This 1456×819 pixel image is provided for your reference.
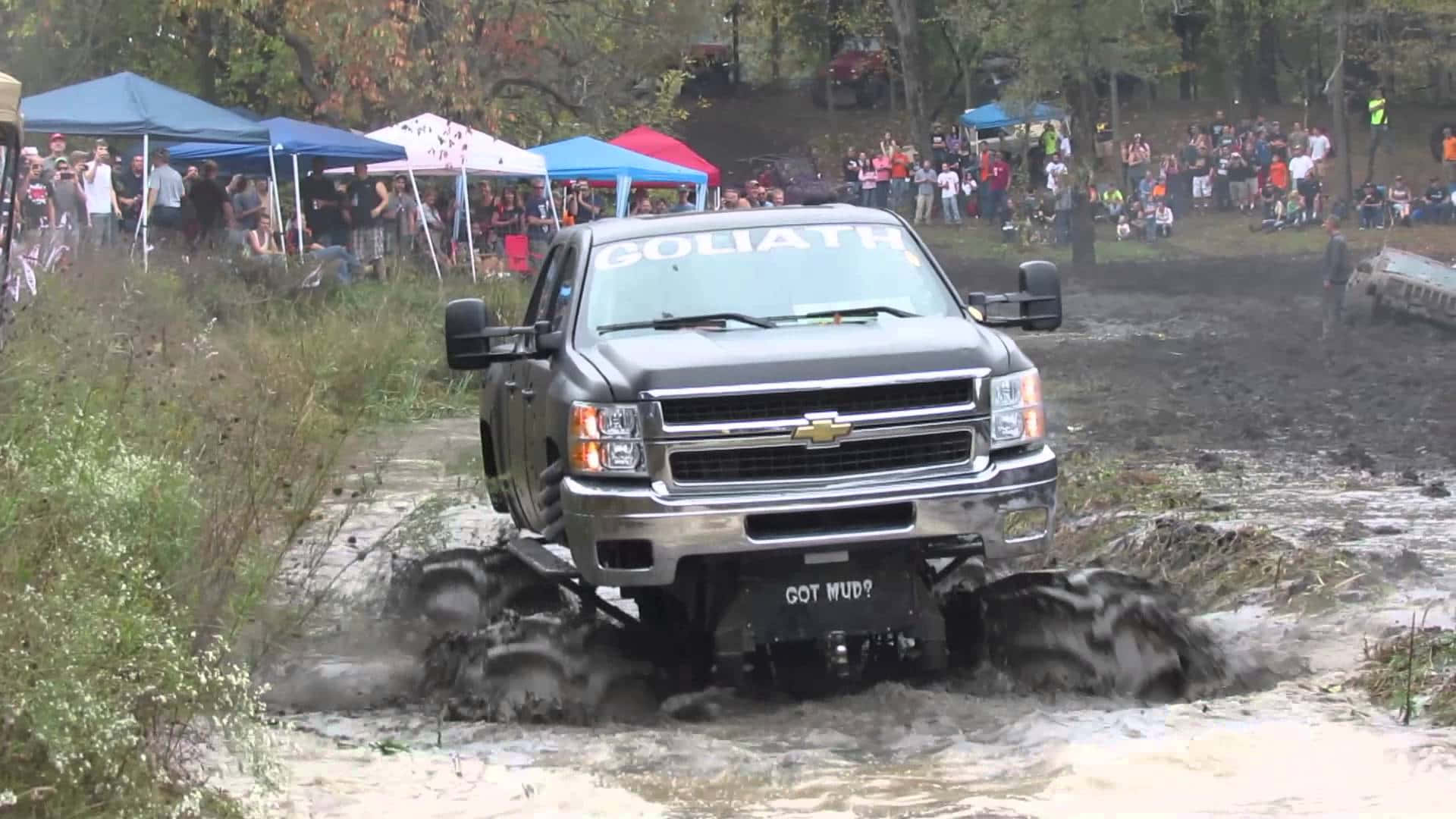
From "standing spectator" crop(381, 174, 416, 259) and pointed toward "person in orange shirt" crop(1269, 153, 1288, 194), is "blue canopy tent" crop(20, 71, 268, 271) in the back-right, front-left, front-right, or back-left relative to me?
back-right

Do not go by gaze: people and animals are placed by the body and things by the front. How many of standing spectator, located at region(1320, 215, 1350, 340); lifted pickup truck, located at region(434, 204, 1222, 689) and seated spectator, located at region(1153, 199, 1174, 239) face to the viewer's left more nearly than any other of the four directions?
1

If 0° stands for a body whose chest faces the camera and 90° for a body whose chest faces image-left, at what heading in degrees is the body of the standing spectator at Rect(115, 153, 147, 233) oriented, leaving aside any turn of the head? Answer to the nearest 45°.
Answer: approximately 315°

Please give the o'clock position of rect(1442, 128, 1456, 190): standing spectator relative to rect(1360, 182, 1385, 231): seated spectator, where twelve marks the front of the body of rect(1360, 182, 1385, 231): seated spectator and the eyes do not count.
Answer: rect(1442, 128, 1456, 190): standing spectator is roughly at 7 o'clock from rect(1360, 182, 1385, 231): seated spectator.

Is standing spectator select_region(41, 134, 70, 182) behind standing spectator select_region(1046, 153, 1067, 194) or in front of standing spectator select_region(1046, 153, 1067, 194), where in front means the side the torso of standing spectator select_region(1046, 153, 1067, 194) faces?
in front

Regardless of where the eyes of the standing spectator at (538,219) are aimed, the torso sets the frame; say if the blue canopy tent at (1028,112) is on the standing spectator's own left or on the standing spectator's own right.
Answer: on the standing spectator's own left

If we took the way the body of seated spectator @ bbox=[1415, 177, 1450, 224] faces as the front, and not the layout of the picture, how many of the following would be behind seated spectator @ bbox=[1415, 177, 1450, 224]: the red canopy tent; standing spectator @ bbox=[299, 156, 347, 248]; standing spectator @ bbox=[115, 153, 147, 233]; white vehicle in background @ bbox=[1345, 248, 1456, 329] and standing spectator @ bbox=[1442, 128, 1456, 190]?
1

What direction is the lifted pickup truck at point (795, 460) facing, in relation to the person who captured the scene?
facing the viewer

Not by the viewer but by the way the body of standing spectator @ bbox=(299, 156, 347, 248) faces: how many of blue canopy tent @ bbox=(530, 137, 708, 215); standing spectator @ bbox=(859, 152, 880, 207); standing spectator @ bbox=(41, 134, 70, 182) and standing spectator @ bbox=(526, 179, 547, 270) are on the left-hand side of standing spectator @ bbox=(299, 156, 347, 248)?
3

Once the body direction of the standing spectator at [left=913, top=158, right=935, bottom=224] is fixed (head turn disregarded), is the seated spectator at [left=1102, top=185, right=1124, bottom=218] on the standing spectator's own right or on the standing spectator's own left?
on the standing spectator's own left

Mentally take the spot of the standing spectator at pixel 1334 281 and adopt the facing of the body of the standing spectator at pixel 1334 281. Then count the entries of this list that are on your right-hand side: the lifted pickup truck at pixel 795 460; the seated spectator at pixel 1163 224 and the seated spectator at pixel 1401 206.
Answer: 2

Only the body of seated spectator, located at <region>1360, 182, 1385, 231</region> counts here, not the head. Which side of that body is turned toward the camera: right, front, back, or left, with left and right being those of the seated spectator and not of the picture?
front

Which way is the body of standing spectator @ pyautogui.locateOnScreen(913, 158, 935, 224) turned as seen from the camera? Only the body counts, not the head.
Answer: toward the camera
